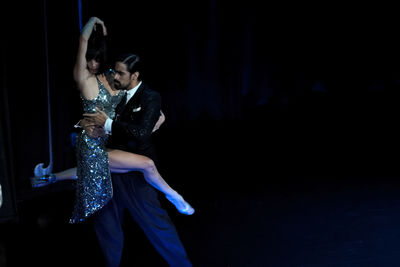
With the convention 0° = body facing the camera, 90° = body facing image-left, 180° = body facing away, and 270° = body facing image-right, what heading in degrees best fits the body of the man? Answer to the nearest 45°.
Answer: approximately 45°
